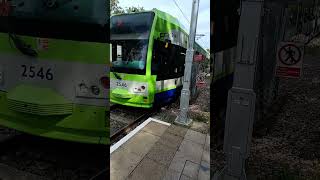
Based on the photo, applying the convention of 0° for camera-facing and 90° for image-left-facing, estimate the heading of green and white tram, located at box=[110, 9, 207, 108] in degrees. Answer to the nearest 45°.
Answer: approximately 45°
